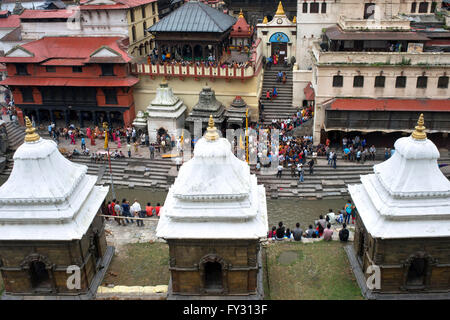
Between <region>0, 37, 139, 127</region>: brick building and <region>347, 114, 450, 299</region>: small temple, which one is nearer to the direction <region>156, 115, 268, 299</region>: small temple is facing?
the small temple

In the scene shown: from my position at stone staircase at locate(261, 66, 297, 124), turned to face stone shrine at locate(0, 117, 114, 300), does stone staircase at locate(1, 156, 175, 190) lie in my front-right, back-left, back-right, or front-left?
front-right

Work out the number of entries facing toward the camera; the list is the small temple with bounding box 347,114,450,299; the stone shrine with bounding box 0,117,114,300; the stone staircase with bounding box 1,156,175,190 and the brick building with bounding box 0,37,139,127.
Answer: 4

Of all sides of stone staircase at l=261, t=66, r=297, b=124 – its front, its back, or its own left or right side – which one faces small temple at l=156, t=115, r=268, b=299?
front

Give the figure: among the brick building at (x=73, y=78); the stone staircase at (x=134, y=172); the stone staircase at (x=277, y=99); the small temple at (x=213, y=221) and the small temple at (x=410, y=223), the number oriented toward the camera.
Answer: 5

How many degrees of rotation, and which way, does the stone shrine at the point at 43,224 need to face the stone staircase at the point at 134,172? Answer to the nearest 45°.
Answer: approximately 180°

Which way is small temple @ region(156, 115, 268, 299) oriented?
toward the camera

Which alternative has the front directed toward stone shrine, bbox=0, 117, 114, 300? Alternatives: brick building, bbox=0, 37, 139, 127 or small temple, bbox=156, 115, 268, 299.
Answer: the brick building

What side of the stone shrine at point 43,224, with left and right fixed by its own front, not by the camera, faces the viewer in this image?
front

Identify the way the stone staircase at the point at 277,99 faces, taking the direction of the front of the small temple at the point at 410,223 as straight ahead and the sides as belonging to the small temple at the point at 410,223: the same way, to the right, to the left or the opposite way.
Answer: the same way

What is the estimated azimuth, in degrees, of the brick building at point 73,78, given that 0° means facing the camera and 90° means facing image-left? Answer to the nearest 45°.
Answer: approximately 0°

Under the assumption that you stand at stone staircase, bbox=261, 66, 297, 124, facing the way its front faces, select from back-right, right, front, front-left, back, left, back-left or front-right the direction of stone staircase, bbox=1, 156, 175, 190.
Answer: front-right

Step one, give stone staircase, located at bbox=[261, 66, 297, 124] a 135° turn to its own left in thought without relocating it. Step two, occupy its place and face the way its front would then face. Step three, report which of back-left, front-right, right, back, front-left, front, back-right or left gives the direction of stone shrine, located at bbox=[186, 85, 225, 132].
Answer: back

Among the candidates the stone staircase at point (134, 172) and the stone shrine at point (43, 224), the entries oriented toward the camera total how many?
2
